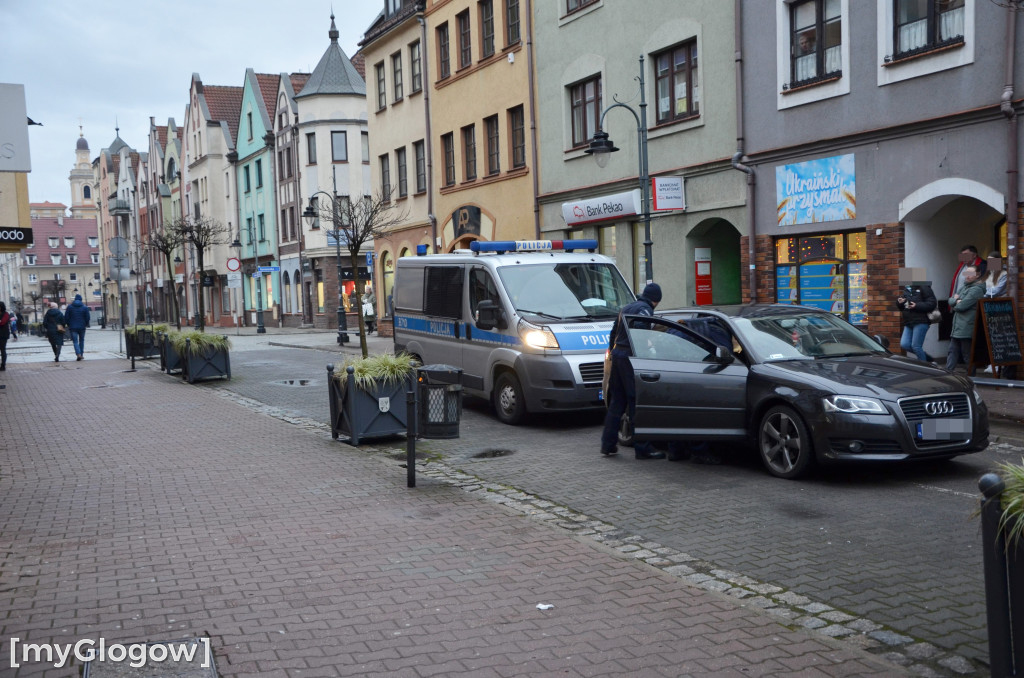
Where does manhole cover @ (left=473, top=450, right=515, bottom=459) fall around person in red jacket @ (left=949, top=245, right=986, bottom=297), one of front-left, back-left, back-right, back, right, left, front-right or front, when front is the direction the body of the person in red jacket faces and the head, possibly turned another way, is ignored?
front

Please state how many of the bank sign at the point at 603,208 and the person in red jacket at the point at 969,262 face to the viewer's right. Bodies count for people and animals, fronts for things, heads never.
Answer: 0

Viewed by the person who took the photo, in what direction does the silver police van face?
facing the viewer and to the right of the viewer

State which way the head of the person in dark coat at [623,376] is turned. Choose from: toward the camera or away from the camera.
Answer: away from the camera

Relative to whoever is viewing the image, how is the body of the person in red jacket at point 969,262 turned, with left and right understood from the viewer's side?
facing the viewer and to the left of the viewer

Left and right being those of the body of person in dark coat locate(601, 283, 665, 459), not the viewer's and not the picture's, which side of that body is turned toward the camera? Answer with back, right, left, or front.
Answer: right

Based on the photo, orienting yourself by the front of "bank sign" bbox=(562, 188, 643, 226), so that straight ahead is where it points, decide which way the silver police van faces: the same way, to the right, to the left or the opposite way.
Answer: to the left

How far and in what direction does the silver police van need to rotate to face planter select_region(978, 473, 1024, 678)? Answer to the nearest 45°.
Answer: approximately 45° to its right

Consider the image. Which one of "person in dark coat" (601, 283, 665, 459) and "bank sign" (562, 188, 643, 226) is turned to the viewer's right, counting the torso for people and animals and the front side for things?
the person in dark coat

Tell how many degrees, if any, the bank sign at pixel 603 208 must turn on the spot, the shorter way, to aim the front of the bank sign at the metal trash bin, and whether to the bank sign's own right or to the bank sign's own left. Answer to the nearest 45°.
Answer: approximately 45° to the bank sign's own left

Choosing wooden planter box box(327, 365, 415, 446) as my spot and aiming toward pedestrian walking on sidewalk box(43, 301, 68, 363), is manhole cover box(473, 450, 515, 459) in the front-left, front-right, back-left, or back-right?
back-right

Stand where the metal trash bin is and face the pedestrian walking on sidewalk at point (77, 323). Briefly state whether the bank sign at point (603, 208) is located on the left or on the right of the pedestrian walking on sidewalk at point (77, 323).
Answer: right

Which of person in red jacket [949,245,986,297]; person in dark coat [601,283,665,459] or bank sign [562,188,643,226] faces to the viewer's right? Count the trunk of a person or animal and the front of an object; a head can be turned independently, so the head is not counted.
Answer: the person in dark coat
